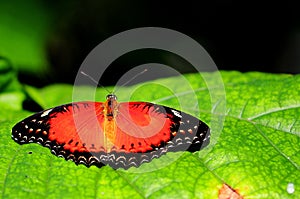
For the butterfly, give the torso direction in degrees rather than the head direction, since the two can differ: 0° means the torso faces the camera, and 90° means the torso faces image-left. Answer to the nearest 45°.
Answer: approximately 180°

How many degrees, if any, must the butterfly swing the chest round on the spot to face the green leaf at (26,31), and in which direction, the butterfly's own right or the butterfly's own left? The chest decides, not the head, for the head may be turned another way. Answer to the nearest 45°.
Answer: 0° — it already faces it
